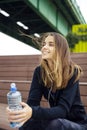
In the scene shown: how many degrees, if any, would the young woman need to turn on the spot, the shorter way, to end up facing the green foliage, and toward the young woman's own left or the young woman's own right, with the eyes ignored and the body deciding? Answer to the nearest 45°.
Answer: approximately 135° to the young woman's own right

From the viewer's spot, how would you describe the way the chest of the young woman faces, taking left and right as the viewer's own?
facing the viewer and to the left of the viewer

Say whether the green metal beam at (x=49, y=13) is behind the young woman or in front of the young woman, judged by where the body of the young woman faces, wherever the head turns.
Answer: behind
